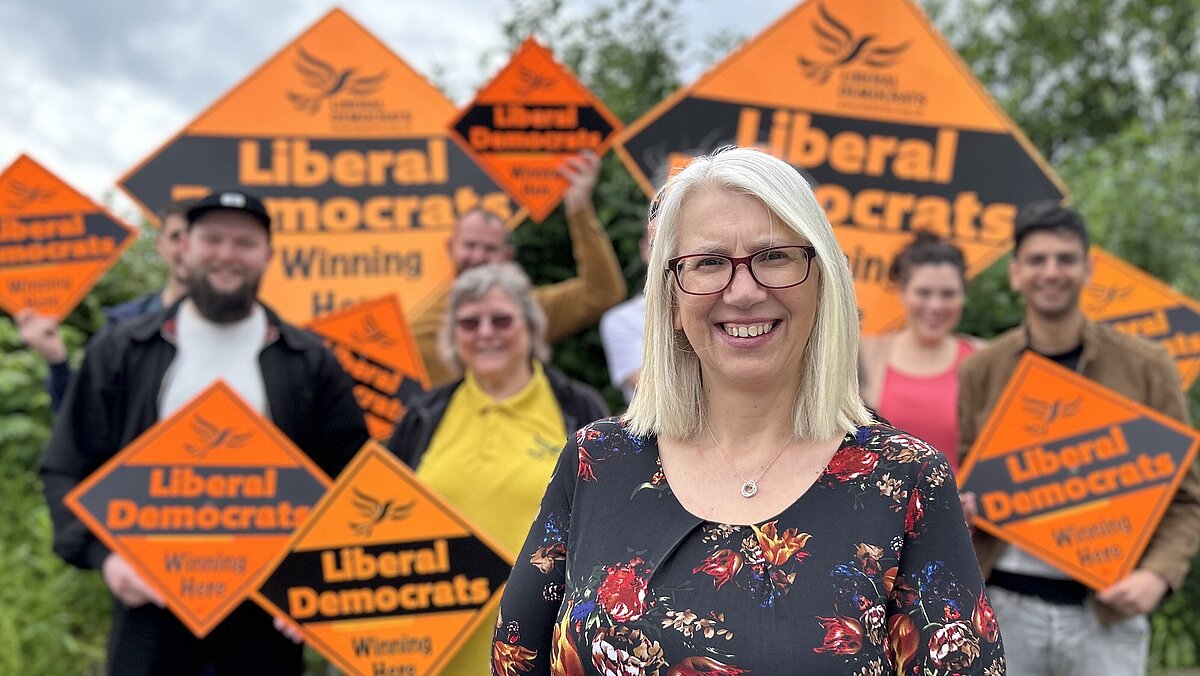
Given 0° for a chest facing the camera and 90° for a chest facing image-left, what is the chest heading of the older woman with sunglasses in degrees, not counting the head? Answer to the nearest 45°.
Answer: approximately 0°

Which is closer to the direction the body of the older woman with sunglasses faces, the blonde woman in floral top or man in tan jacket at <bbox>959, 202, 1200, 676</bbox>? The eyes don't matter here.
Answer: the blonde woman in floral top

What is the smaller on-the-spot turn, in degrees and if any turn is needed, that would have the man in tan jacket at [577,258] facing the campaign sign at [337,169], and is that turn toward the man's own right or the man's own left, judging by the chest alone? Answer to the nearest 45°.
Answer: approximately 135° to the man's own right

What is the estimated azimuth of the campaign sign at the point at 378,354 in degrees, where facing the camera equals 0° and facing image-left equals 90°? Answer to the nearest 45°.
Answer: approximately 0°

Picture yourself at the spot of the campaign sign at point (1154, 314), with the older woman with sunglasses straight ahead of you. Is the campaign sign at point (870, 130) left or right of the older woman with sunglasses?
right
